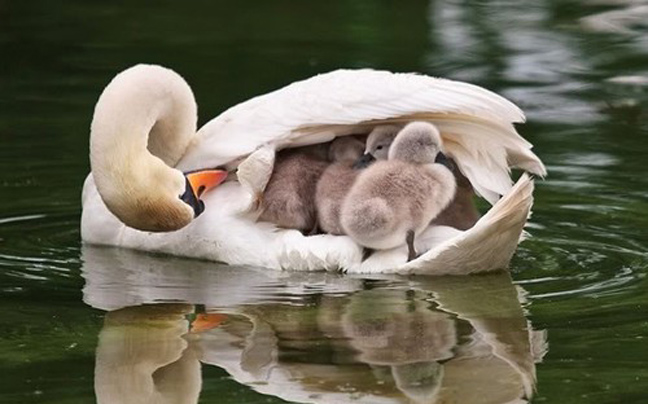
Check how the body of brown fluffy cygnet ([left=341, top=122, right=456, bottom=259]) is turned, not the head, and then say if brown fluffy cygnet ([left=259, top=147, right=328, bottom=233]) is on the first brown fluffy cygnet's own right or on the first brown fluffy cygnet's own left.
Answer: on the first brown fluffy cygnet's own left

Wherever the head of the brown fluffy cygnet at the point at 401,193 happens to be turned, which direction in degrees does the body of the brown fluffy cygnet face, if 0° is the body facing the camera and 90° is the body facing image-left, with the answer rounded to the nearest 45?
approximately 225°

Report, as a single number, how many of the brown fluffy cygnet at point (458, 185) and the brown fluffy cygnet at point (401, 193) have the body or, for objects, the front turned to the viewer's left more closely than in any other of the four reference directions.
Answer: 1

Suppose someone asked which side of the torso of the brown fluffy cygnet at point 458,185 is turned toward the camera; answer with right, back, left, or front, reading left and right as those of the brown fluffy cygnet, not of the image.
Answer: left

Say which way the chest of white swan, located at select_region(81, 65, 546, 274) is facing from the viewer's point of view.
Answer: to the viewer's left

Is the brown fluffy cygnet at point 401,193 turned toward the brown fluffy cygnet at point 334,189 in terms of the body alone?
no
